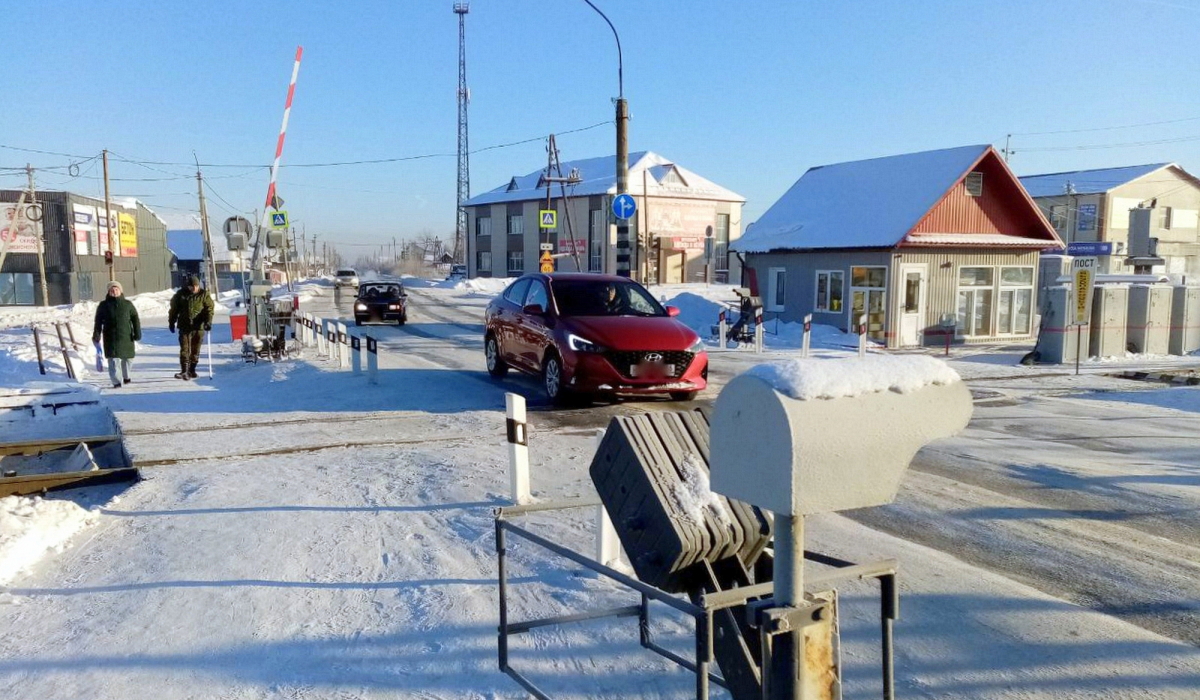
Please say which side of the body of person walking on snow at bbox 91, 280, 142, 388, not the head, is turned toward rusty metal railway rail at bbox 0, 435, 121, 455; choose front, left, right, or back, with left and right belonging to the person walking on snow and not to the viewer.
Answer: front

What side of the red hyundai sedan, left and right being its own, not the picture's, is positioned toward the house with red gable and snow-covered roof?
left

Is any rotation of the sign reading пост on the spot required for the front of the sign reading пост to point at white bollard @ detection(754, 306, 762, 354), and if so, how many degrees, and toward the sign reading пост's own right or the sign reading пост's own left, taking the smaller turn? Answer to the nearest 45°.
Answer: approximately 90° to the sign reading пост's own right

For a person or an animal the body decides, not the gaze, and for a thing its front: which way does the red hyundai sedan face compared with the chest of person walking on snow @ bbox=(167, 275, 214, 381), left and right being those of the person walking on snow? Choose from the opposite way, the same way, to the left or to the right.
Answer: the same way

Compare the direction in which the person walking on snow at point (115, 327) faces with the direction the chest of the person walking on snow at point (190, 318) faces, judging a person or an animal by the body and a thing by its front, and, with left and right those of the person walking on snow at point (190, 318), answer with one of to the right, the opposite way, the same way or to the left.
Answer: the same way

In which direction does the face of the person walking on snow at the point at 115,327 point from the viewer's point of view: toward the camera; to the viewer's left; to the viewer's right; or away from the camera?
toward the camera

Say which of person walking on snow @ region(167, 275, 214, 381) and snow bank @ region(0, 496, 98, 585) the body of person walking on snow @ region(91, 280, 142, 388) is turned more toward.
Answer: the snow bank

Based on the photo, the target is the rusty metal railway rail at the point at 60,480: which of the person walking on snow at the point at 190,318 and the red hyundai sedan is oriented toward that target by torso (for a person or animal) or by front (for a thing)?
the person walking on snow

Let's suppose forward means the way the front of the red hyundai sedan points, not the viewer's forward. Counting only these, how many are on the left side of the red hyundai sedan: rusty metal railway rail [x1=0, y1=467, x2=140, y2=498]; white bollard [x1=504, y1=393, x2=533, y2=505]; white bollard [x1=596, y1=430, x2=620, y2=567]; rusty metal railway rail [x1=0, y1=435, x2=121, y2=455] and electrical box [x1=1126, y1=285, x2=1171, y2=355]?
1

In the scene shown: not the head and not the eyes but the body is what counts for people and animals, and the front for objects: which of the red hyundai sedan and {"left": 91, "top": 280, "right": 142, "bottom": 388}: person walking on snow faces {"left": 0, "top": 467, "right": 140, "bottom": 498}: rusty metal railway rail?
the person walking on snow

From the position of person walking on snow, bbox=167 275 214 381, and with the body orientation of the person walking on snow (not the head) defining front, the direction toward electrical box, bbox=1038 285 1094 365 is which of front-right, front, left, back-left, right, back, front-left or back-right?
left

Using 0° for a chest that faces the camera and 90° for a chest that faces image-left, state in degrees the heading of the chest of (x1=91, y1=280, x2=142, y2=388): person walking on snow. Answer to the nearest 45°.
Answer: approximately 0°

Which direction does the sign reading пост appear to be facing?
toward the camera

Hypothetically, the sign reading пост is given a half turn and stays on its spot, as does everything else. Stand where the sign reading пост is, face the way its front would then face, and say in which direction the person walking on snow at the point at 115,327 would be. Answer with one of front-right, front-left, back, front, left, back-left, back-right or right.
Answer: back-left

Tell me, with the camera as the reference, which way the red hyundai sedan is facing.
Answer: facing the viewer and to the right of the viewer

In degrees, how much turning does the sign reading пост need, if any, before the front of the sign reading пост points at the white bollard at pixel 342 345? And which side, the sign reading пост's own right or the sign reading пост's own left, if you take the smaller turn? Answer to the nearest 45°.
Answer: approximately 45° to the sign reading пост's own right

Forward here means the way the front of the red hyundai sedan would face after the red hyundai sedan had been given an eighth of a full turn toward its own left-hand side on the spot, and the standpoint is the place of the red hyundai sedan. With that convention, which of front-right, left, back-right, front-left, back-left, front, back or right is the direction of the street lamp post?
left
